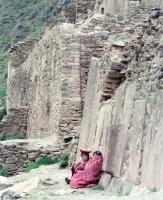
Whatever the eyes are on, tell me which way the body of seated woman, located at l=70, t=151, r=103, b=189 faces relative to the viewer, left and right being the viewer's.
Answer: facing to the left of the viewer

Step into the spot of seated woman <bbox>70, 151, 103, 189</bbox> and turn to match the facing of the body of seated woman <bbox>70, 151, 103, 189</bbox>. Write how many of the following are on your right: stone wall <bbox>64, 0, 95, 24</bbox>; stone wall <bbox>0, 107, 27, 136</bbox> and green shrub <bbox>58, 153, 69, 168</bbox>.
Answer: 3

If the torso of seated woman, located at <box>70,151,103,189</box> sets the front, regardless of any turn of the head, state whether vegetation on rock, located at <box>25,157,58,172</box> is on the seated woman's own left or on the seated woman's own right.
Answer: on the seated woman's own right

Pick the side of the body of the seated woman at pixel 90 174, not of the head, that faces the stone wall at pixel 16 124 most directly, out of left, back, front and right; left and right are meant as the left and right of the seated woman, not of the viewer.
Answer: right

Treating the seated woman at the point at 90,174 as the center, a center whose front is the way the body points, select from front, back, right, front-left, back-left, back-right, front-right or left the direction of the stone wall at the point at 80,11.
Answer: right

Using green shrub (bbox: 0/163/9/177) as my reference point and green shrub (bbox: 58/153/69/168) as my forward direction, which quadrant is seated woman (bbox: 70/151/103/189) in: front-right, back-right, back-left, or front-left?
front-right

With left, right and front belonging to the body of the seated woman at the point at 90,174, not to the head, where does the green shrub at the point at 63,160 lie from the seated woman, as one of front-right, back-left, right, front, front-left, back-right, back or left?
right

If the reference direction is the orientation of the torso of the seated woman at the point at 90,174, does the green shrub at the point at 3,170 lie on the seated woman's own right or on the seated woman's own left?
on the seated woman's own right

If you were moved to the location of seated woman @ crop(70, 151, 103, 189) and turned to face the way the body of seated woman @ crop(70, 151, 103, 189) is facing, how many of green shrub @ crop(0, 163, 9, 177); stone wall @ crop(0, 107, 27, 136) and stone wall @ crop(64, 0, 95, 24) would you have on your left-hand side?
0
